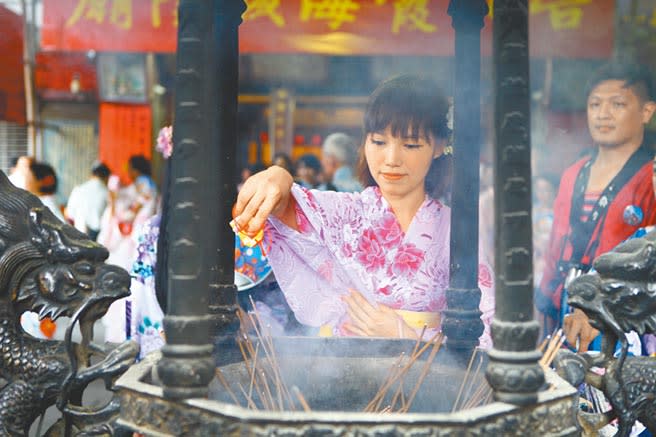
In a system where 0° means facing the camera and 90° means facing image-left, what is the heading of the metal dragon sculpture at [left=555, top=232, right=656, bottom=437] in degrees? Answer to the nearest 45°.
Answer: approximately 90°

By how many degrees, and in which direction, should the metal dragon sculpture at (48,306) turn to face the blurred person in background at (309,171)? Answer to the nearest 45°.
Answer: approximately 45° to its left

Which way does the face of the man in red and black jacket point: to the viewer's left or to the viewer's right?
to the viewer's left

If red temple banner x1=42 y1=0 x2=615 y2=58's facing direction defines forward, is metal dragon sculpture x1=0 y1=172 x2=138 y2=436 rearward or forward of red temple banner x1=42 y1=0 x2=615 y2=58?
forward

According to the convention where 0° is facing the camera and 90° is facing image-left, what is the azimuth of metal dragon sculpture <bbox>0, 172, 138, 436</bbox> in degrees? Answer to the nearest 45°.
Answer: approximately 270°

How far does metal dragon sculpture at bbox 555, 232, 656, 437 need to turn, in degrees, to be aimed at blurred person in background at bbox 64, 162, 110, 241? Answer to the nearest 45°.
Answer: approximately 45° to its right

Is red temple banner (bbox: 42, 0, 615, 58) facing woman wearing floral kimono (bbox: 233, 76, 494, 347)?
yes
